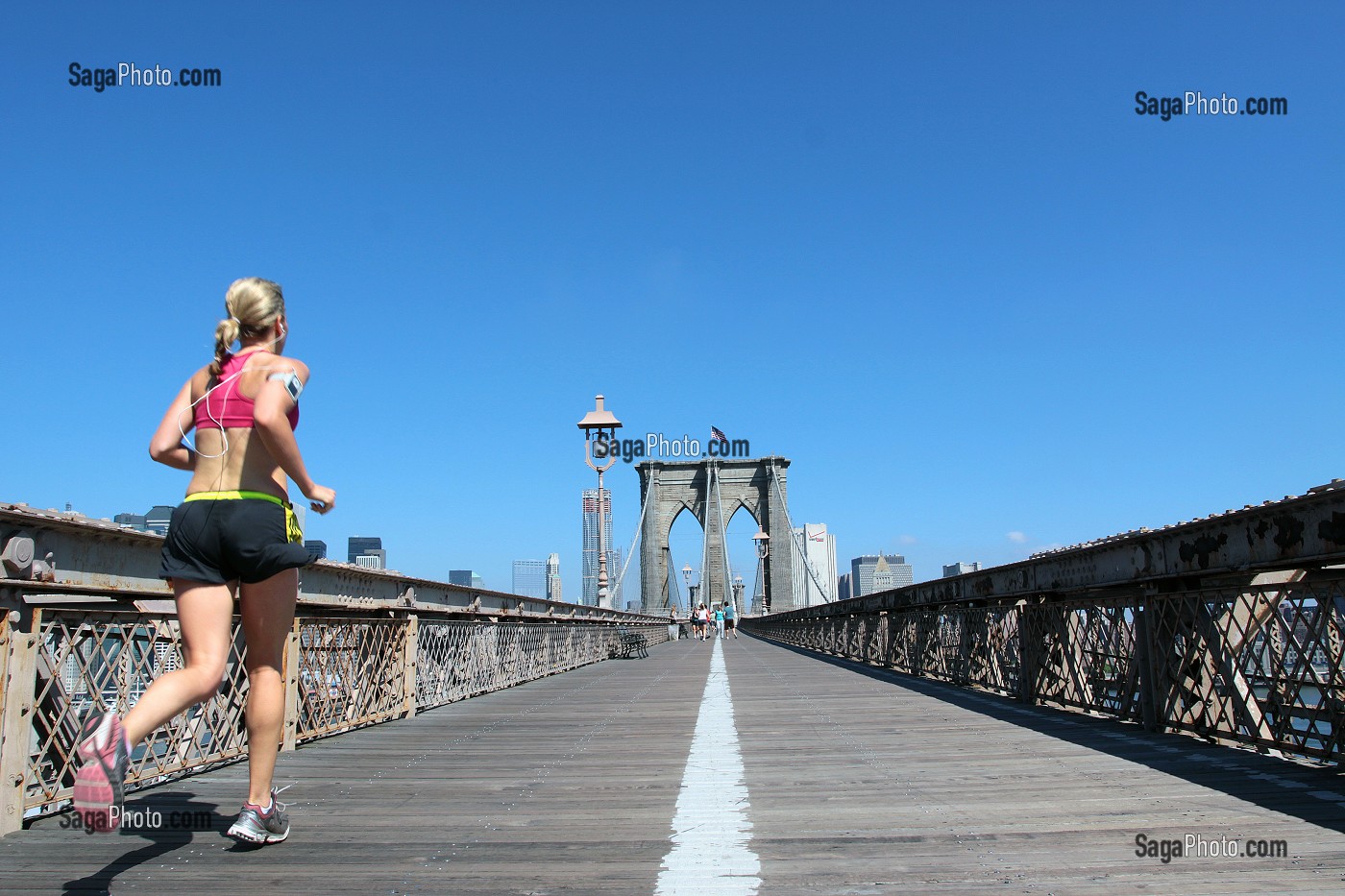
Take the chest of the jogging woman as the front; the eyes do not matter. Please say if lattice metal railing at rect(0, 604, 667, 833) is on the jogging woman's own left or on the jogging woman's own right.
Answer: on the jogging woman's own left

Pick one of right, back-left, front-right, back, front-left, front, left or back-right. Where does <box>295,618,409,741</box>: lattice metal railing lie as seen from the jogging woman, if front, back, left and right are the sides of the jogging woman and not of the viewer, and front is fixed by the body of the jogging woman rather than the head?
front-left

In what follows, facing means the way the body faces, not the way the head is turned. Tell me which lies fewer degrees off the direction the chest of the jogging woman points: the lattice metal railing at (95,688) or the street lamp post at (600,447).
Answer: the street lamp post

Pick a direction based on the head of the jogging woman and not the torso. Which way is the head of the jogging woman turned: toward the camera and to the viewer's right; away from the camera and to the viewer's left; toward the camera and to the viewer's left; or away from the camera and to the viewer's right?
away from the camera and to the viewer's right

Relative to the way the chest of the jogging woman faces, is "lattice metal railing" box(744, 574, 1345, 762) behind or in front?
in front

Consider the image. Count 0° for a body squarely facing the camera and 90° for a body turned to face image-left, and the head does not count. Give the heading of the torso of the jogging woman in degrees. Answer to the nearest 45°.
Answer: approximately 225°
